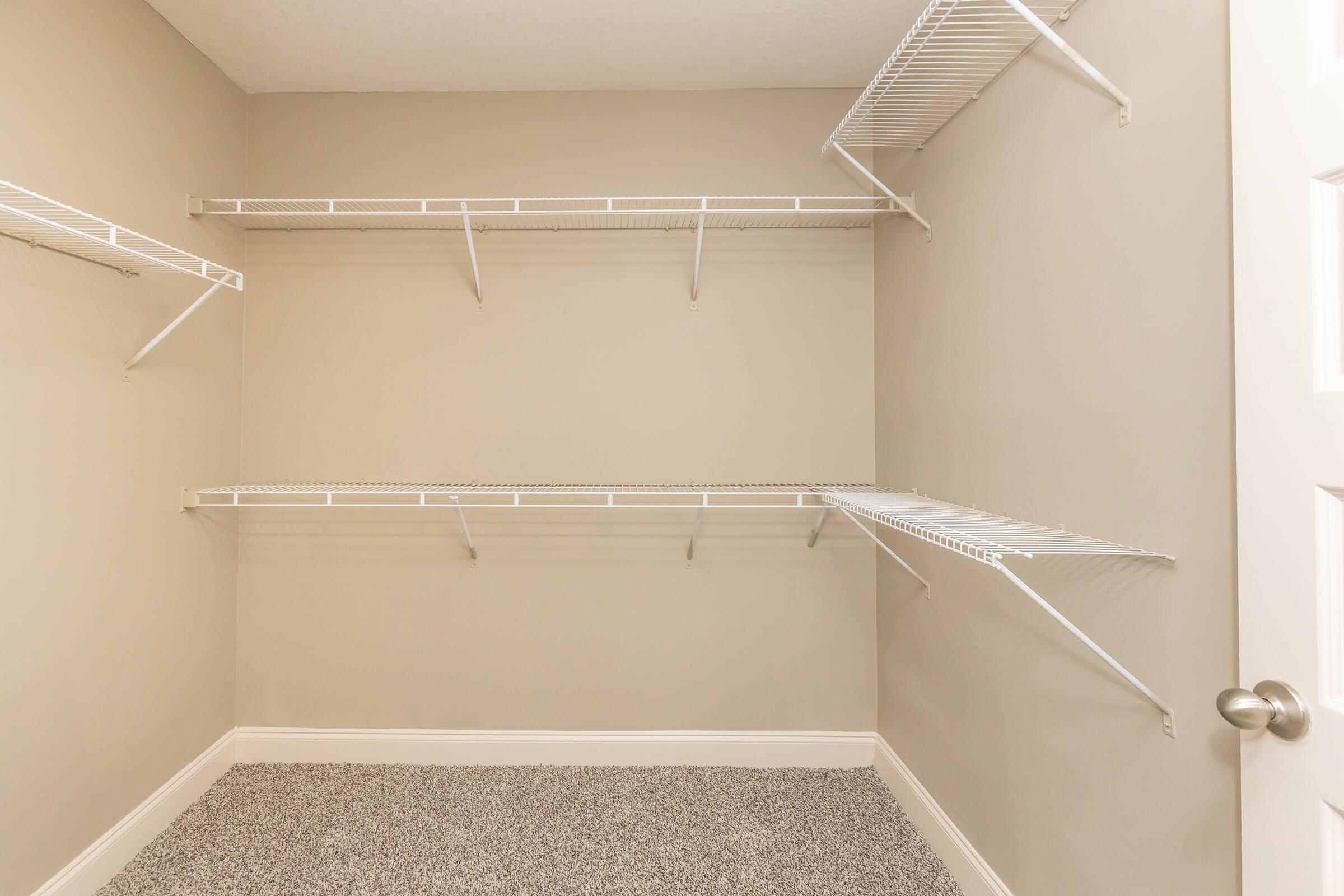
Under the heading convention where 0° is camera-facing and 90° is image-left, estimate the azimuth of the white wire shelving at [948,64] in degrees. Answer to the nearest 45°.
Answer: approximately 90°

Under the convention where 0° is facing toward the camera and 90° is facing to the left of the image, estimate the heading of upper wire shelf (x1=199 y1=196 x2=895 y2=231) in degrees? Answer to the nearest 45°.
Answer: approximately 0°

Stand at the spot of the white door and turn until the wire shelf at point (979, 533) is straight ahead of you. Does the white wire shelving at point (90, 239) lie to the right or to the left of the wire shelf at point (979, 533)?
left

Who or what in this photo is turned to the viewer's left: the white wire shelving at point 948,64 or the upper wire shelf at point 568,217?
the white wire shelving

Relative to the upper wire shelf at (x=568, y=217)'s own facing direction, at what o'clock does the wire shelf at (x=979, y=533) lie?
The wire shelf is roughly at 11 o'clock from the upper wire shelf.

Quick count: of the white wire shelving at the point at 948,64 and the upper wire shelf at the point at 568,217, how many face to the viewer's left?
1
